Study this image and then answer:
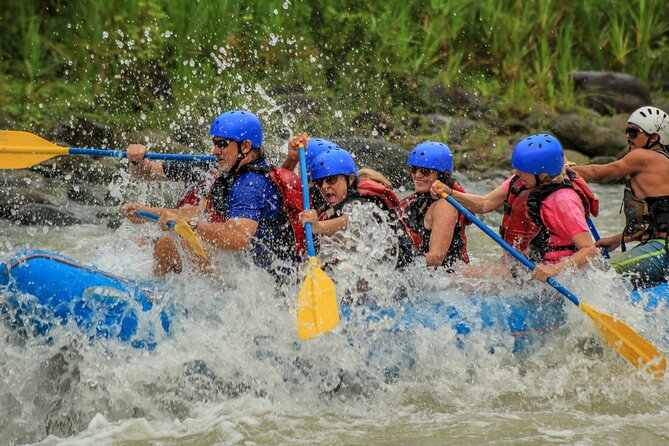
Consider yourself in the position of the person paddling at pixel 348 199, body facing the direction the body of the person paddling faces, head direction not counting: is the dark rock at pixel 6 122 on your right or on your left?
on your right

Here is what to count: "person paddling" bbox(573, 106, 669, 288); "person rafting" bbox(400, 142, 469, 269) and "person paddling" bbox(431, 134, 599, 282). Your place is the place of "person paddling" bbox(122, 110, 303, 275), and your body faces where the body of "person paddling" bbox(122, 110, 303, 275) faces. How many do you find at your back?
3

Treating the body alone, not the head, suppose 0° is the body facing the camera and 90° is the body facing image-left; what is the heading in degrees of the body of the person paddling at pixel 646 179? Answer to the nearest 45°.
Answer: approximately 90°

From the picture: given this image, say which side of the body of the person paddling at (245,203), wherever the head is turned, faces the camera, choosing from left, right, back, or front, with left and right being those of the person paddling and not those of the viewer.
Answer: left

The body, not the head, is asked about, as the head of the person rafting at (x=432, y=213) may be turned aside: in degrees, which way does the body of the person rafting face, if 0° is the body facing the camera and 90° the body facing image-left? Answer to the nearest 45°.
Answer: approximately 45°

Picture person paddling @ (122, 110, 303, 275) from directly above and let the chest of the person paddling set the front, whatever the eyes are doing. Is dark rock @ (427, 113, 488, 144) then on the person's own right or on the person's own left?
on the person's own right

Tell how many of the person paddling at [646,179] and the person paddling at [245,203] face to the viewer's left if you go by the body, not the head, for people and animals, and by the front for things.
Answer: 2

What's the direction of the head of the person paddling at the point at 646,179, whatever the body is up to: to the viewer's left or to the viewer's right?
to the viewer's left
